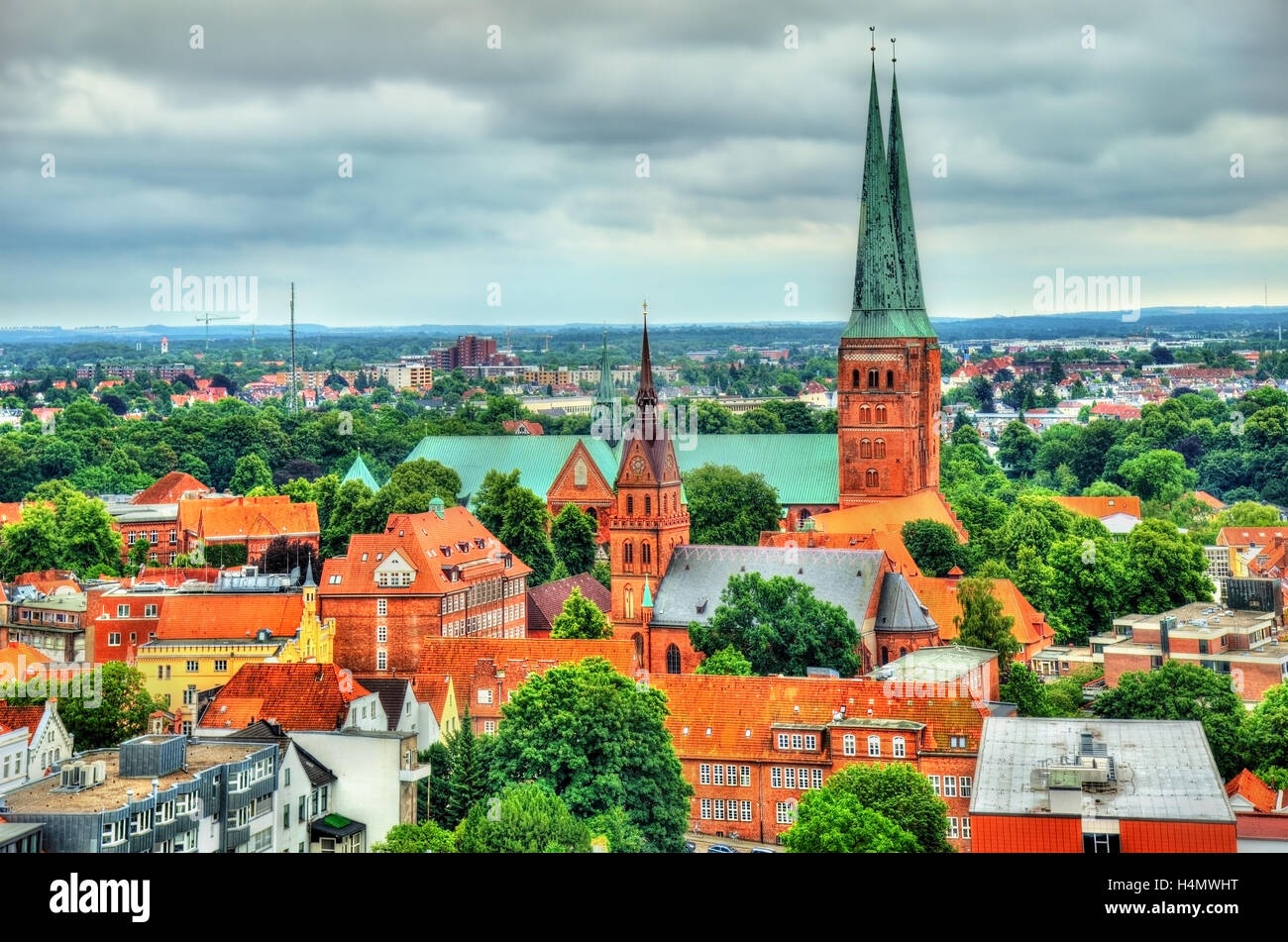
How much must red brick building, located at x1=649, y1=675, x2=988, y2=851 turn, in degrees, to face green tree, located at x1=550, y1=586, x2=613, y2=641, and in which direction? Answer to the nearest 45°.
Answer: approximately 135° to its right

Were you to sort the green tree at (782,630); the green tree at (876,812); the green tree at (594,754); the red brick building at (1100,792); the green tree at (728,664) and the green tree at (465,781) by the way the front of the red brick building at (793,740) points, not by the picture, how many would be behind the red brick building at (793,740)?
2

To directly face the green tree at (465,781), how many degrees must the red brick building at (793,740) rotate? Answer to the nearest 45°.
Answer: approximately 45° to its right

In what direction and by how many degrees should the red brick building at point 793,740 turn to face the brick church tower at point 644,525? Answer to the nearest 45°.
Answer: approximately 180°

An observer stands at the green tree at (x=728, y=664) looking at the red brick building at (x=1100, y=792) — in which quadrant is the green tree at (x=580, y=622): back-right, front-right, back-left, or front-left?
back-right

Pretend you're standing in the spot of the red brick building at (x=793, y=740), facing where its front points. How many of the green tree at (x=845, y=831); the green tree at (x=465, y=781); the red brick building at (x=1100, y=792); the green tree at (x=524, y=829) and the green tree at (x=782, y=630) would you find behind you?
1

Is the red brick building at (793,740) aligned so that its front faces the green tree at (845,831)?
yes

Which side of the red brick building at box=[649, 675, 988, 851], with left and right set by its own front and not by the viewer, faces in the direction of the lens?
front

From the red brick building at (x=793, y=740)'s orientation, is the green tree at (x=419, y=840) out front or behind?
out front

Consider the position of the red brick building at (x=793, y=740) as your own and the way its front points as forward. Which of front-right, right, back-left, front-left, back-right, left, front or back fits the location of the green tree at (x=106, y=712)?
right

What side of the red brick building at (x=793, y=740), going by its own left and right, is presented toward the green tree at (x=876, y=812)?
front

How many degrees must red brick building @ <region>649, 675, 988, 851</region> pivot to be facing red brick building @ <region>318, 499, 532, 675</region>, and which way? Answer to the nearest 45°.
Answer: approximately 135° to its right

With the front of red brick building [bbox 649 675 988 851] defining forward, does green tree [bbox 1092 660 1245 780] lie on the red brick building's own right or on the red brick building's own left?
on the red brick building's own left

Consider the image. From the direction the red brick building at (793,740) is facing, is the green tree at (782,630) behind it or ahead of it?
behind
